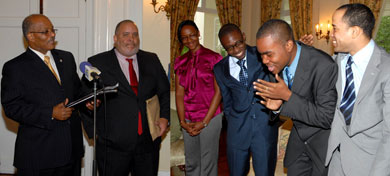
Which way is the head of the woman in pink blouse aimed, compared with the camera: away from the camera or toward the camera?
toward the camera

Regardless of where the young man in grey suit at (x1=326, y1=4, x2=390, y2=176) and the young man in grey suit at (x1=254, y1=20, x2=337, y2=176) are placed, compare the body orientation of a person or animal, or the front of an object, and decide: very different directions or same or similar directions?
same or similar directions

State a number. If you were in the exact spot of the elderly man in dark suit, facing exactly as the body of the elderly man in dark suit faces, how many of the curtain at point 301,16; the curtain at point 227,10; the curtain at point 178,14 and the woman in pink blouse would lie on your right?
0

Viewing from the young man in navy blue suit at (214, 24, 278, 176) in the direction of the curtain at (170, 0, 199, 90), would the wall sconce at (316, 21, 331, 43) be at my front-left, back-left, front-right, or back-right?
front-right

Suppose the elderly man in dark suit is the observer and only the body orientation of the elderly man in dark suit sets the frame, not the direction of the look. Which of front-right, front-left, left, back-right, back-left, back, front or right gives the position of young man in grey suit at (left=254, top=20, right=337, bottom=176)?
front

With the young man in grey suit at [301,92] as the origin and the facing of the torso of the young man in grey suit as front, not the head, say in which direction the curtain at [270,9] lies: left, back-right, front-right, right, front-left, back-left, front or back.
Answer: back-right

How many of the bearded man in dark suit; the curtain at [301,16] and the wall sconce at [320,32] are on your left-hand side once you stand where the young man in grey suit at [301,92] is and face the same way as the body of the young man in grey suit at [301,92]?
0

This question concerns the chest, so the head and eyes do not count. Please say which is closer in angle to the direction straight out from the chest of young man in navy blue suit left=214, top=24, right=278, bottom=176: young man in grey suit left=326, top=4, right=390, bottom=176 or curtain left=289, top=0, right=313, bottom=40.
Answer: the young man in grey suit

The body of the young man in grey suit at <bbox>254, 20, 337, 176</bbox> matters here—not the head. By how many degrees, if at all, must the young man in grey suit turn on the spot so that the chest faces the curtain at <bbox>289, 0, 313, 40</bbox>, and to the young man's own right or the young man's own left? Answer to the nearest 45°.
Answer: approximately 135° to the young man's own right

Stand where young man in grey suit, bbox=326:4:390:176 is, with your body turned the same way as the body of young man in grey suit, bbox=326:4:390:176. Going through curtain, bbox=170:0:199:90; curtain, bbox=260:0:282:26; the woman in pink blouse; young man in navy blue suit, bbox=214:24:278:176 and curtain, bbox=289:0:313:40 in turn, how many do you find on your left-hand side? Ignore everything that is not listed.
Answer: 0

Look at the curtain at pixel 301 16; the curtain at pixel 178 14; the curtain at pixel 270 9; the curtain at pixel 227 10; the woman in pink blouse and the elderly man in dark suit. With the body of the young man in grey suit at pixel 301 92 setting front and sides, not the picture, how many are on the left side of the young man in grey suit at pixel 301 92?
0

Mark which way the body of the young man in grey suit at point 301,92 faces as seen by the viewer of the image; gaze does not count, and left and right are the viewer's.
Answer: facing the viewer and to the left of the viewer

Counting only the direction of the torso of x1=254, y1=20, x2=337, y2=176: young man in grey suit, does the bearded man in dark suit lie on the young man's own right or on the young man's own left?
on the young man's own right

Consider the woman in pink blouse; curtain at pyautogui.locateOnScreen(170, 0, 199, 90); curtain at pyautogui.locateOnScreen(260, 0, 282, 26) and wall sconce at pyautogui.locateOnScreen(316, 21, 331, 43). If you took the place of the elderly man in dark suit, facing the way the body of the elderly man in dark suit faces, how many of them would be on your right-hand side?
0

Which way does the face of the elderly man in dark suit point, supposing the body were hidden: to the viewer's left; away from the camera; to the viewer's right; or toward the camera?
to the viewer's right

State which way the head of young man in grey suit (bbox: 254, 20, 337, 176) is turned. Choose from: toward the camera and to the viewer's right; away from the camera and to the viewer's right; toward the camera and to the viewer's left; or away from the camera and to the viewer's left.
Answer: toward the camera and to the viewer's left

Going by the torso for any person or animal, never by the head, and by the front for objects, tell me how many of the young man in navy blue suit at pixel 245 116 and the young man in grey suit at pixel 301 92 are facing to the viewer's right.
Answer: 0
